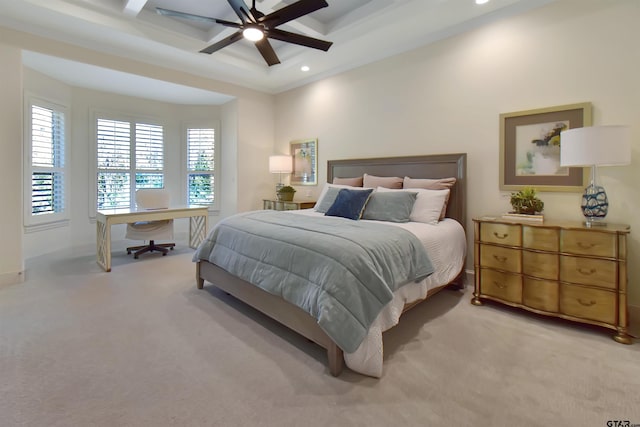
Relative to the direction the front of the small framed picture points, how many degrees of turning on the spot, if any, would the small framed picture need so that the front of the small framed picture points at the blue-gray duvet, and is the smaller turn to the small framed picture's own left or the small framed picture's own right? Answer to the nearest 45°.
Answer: approximately 45° to the small framed picture's own left

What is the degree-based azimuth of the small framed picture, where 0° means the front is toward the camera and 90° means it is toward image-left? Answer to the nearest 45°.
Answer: approximately 45°

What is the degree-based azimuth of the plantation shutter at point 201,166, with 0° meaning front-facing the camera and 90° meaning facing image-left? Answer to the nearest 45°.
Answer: approximately 0°

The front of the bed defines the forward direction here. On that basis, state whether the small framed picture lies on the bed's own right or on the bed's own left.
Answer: on the bed's own right
